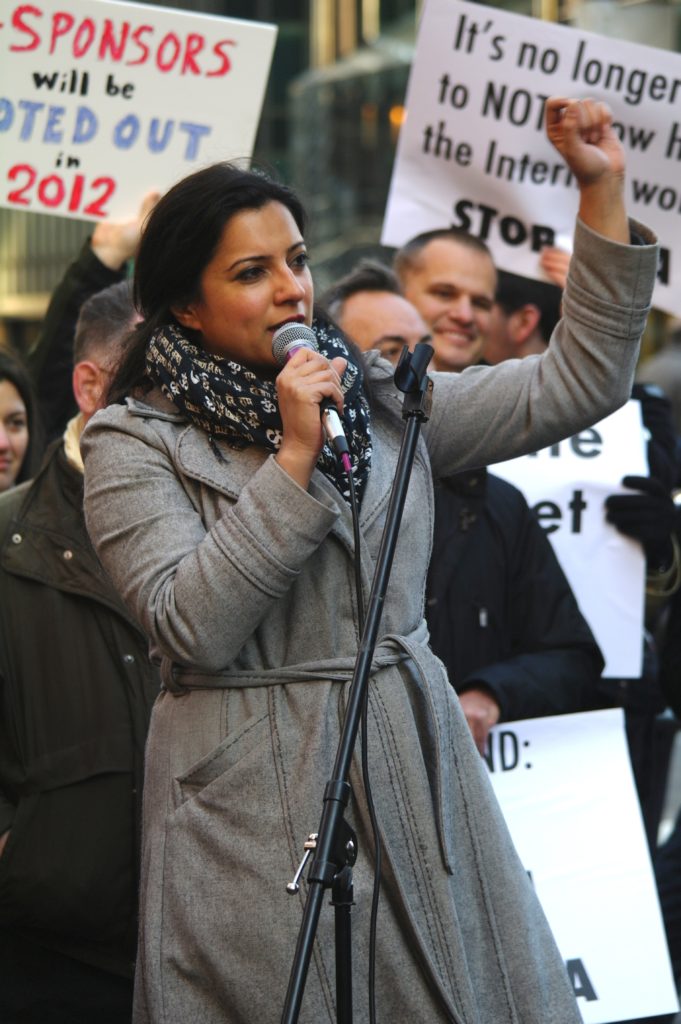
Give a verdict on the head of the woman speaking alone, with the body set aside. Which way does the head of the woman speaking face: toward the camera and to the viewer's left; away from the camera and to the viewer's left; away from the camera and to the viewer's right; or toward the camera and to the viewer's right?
toward the camera and to the viewer's right

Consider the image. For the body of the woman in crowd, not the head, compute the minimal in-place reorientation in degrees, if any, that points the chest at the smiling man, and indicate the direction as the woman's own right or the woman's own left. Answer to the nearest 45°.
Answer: approximately 90° to the woman's own left

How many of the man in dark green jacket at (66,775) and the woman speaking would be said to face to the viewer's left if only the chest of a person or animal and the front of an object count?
0

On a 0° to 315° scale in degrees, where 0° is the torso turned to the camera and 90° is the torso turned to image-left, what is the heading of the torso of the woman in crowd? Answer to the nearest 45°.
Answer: approximately 0°

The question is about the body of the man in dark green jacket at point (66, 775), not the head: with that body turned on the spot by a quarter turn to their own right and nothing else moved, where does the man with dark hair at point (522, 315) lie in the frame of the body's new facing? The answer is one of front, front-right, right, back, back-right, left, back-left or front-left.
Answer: back

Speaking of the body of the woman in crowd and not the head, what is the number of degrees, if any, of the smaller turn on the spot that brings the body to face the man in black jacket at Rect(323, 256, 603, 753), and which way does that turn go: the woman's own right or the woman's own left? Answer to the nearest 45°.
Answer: approximately 45° to the woman's own left

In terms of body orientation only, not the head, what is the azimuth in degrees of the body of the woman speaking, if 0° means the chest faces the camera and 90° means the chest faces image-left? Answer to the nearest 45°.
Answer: approximately 315°

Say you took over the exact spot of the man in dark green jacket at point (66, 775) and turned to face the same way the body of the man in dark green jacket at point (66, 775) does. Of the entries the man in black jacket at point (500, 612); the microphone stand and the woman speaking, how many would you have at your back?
0

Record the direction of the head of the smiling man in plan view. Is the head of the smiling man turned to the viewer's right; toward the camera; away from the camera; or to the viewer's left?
toward the camera

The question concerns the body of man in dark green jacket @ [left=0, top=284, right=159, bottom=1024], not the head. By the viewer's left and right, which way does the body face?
facing the viewer and to the right of the viewer

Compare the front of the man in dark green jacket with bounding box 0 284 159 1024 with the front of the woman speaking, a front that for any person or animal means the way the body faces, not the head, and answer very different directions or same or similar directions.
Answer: same or similar directions

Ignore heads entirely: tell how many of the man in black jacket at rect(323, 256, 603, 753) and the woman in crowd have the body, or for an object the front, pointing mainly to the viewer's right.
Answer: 0

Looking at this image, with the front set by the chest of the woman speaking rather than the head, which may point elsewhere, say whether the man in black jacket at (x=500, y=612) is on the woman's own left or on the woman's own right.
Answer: on the woman's own left

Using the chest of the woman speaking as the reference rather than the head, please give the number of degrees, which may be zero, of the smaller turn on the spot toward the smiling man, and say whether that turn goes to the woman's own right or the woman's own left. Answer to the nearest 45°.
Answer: approximately 135° to the woman's own left

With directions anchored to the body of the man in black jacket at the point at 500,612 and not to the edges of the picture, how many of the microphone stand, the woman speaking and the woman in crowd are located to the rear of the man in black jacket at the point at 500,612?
0

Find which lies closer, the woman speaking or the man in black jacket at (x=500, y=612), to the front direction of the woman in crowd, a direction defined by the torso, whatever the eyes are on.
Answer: the woman speaking

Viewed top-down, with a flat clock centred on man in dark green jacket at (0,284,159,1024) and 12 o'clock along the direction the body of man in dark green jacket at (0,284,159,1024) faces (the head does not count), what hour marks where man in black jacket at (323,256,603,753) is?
man in black jacket at (323,256,603,753) is roughly at 10 o'clock from man in dark green jacket at (0,284,159,1024).

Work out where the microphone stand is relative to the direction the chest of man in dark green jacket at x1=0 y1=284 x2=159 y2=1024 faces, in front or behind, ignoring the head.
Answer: in front

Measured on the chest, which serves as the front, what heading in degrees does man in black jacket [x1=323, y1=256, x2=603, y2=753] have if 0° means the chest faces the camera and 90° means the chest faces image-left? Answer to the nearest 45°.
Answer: approximately 45°
